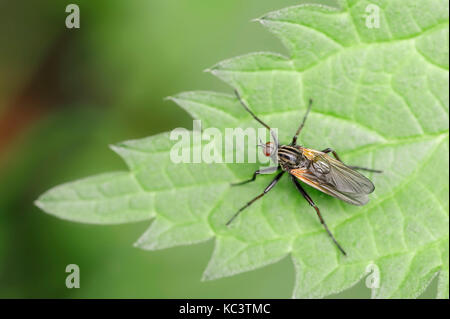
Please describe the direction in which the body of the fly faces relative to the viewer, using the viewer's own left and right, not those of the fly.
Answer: facing away from the viewer and to the left of the viewer
